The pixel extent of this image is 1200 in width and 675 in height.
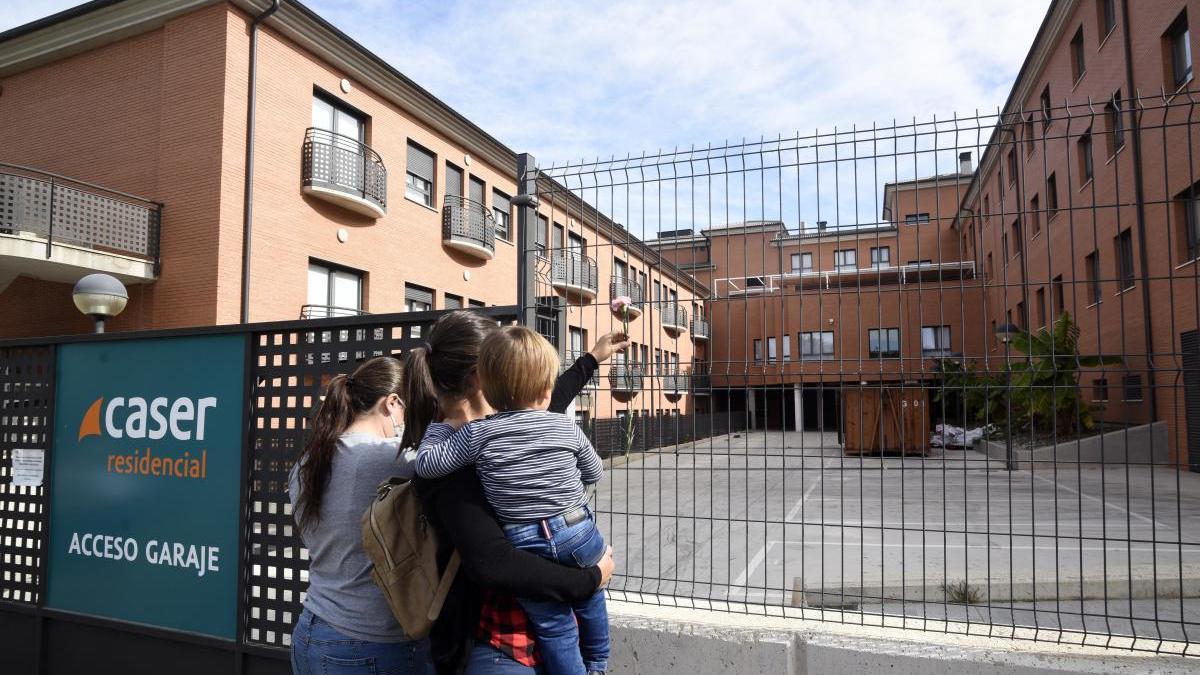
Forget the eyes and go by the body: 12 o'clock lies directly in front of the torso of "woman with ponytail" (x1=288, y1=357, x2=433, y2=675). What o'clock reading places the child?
The child is roughly at 3 o'clock from the woman with ponytail.

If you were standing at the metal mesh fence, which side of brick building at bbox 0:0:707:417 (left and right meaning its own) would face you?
front

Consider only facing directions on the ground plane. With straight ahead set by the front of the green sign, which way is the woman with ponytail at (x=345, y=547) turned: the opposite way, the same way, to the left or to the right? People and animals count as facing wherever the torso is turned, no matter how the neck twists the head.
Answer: the opposite way

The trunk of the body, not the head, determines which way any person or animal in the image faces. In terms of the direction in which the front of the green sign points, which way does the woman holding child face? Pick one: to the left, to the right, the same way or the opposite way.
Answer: the opposite way

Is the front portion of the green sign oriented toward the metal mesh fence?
no

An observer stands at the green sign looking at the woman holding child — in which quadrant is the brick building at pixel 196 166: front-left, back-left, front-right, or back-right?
back-left

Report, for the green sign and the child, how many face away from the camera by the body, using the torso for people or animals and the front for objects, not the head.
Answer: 1

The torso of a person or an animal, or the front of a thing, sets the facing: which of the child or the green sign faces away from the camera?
the child

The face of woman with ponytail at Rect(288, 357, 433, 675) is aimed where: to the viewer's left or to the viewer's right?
to the viewer's right

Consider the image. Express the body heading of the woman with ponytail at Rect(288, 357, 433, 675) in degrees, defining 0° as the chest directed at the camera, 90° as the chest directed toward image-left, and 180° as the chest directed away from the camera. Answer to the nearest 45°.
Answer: approximately 225°

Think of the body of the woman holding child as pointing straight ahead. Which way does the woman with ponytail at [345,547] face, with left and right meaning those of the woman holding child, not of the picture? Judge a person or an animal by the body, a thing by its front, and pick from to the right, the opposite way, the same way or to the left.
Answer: the same way

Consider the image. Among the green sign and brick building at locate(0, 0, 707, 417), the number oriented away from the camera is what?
0

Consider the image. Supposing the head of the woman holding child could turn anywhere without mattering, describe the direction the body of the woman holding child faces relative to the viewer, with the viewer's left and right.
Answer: facing away from the viewer and to the right of the viewer

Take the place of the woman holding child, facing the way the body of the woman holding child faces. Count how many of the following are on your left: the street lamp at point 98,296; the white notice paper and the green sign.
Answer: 3

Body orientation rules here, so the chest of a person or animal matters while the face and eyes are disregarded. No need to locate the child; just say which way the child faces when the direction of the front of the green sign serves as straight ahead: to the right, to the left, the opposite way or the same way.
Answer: the opposite way

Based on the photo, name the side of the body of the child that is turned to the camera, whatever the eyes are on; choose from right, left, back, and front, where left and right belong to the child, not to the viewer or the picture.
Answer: back

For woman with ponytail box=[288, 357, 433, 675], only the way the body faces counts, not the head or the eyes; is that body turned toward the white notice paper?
no

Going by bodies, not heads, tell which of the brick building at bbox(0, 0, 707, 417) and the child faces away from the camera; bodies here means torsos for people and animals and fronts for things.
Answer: the child

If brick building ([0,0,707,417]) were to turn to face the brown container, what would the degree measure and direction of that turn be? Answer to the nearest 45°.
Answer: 0° — it already faces it

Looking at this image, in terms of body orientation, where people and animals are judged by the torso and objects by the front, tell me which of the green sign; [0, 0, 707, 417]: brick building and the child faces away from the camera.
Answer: the child

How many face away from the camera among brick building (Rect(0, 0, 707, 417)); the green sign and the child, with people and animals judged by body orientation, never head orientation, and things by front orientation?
1
